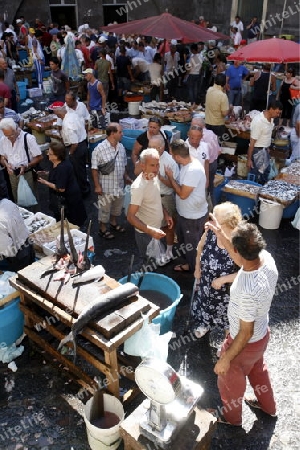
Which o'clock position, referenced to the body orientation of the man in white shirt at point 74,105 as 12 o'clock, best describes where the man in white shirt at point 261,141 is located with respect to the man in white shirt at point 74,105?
the man in white shirt at point 261,141 is roughly at 8 o'clock from the man in white shirt at point 74,105.

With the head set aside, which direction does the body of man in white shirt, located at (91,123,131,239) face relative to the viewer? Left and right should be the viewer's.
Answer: facing the viewer and to the right of the viewer

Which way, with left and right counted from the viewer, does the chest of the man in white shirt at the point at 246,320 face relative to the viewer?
facing away from the viewer and to the left of the viewer

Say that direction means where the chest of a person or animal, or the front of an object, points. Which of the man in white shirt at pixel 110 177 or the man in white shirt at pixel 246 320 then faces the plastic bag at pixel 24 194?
the man in white shirt at pixel 246 320

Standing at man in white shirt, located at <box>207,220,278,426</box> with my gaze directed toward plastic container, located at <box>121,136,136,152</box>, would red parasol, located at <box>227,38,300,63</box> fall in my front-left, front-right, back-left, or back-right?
front-right

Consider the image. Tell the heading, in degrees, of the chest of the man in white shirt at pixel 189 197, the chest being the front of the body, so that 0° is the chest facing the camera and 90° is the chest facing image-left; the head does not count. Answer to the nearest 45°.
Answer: approximately 90°

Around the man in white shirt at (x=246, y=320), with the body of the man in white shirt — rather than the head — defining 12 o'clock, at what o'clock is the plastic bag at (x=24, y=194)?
The plastic bag is roughly at 12 o'clock from the man in white shirt.

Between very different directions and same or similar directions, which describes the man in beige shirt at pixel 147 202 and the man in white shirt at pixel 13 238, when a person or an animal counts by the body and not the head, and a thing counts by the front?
very different directions

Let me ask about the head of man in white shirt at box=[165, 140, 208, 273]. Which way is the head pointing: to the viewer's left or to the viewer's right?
to the viewer's left

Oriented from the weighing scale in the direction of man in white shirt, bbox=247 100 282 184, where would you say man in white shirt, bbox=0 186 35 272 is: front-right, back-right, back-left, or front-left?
front-left

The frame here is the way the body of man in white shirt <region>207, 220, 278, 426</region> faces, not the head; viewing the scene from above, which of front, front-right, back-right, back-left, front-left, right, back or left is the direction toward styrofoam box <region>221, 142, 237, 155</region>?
front-right

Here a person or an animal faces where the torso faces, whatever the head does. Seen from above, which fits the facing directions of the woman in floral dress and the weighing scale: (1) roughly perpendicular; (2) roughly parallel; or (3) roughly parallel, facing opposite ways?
roughly perpendicular

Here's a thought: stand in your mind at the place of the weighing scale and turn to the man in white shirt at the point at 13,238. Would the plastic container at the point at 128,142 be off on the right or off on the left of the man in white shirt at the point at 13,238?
right
